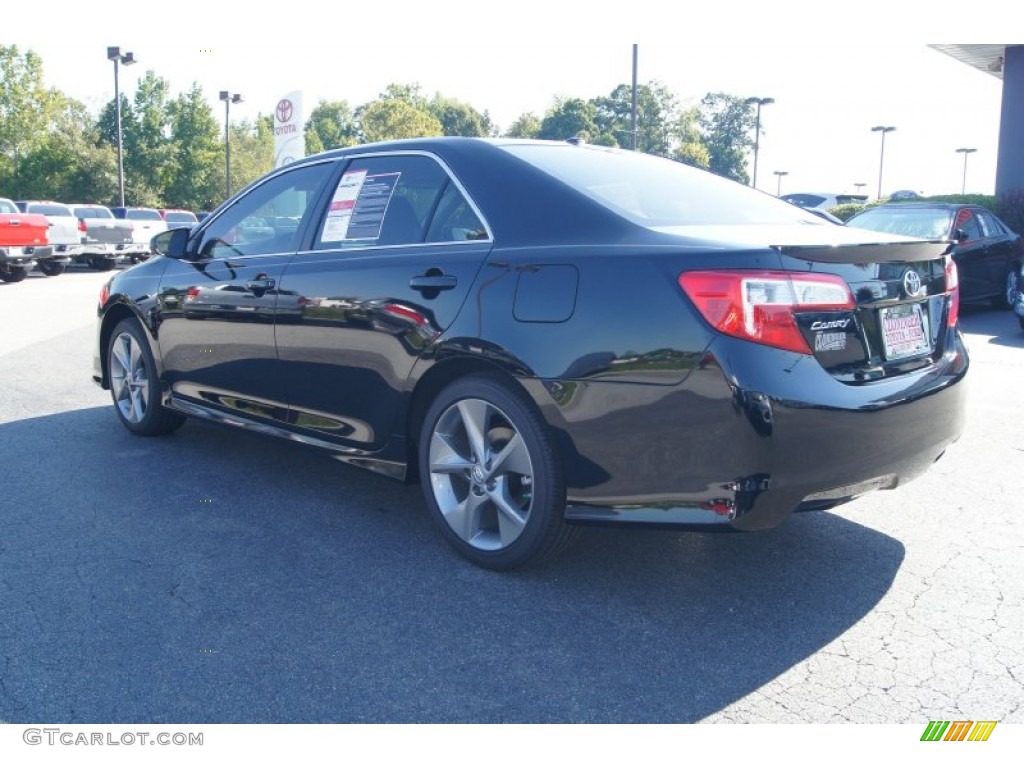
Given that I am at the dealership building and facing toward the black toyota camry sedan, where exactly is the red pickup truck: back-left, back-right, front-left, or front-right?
front-right

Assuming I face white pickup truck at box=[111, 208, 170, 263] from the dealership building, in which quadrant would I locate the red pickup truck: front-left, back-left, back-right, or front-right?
front-left

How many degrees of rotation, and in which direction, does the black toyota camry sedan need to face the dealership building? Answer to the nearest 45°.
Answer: approximately 90° to its right

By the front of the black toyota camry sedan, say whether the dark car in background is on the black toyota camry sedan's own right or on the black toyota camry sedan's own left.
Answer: on the black toyota camry sedan's own right

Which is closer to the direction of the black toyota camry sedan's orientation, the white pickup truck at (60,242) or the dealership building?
the white pickup truck

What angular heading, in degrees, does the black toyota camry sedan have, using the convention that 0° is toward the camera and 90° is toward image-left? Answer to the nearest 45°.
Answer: approximately 135°

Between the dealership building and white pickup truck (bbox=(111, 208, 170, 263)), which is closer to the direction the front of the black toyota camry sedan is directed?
the white pickup truck

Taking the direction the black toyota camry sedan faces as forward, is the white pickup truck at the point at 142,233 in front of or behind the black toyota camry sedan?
in front

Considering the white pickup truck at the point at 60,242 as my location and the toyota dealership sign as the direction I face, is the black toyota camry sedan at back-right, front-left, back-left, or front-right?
back-right

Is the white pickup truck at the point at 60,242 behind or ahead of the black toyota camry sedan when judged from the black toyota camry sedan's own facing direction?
ahead

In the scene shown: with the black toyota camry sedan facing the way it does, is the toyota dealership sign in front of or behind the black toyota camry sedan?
in front

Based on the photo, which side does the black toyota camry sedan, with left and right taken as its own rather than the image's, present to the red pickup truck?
front
